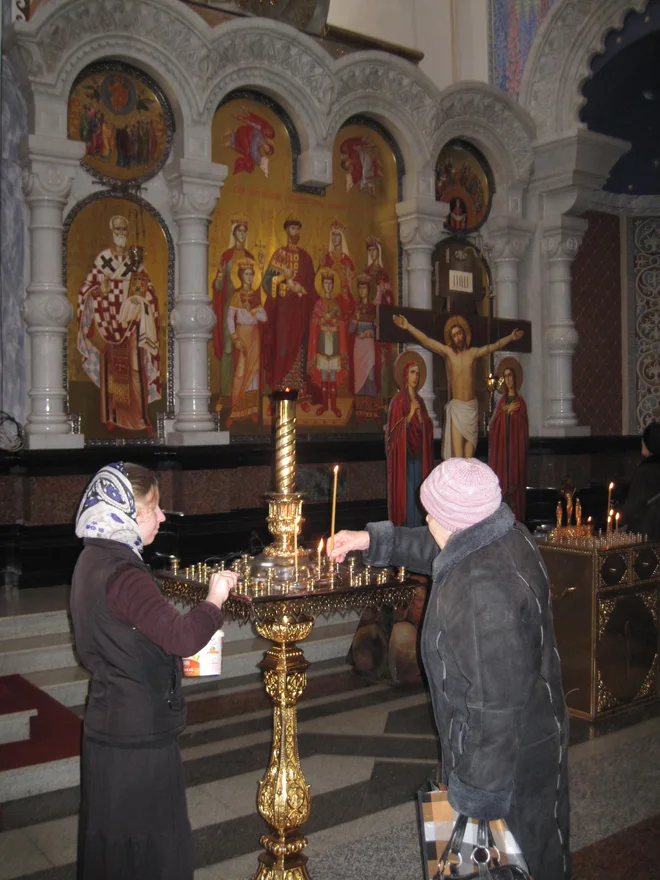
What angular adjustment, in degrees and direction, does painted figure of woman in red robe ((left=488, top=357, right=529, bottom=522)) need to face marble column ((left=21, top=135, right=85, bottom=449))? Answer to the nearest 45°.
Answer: approximately 45° to its right

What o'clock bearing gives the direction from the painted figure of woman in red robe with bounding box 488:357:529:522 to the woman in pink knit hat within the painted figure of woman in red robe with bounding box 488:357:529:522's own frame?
The woman in pink knit hat is roughly at 12 o'clock from the painted figure of woman in red robe.

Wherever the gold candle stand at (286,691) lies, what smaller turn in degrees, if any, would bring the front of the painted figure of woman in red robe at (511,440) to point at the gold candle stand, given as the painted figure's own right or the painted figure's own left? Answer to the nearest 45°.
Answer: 0° — it already faces it

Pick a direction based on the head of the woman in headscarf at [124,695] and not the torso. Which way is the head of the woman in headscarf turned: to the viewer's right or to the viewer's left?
to the viewer's right

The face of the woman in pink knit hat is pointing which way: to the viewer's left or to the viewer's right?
to the viewer's left

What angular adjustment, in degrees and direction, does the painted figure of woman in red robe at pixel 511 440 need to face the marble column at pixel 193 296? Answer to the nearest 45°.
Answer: approximately 45° to its right

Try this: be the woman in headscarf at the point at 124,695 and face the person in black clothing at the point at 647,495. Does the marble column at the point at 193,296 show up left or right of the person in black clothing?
left
